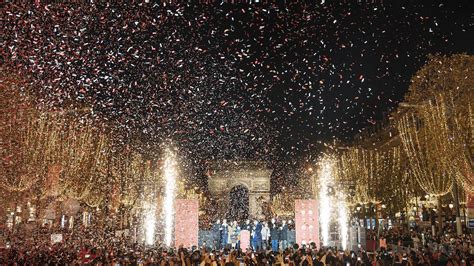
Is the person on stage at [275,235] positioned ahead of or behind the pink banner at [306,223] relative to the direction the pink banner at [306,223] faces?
behind

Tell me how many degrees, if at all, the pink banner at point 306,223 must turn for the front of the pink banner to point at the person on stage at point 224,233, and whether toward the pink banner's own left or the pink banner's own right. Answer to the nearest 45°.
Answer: approximately 135° to the pink banner's own right

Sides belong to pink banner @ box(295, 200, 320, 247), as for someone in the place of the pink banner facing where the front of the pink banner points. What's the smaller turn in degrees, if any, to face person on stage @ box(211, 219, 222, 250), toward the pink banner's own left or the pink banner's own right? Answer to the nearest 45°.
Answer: approximately 135° to the pink banner's own right

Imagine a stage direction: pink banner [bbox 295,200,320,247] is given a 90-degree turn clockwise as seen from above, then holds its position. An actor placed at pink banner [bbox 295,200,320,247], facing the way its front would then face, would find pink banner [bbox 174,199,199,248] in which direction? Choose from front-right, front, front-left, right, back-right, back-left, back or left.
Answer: front

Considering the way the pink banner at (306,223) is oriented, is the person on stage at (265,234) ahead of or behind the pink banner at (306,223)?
behind

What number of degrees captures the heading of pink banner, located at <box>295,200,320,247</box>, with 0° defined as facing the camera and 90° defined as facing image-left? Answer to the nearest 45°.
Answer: approximately 0°

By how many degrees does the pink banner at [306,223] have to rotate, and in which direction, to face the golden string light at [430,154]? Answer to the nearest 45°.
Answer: approximately 135° to its left
